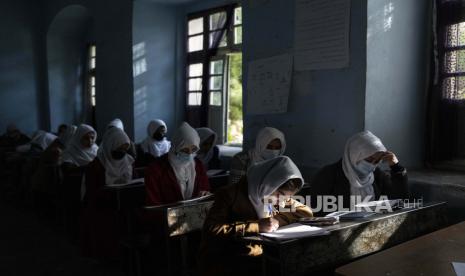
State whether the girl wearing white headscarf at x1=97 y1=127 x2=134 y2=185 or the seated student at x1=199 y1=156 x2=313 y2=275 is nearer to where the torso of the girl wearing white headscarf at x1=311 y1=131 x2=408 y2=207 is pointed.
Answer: the seated student

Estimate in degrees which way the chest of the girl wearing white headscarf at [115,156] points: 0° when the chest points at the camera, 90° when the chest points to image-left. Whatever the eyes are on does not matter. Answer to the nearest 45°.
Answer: approximately 315°

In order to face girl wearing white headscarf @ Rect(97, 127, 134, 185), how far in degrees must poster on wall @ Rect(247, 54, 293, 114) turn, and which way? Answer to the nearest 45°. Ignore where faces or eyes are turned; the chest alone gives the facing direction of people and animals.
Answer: approximately 45° to its right

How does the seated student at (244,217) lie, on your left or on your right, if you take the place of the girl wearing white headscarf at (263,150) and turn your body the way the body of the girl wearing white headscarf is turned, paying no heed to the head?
on your right
